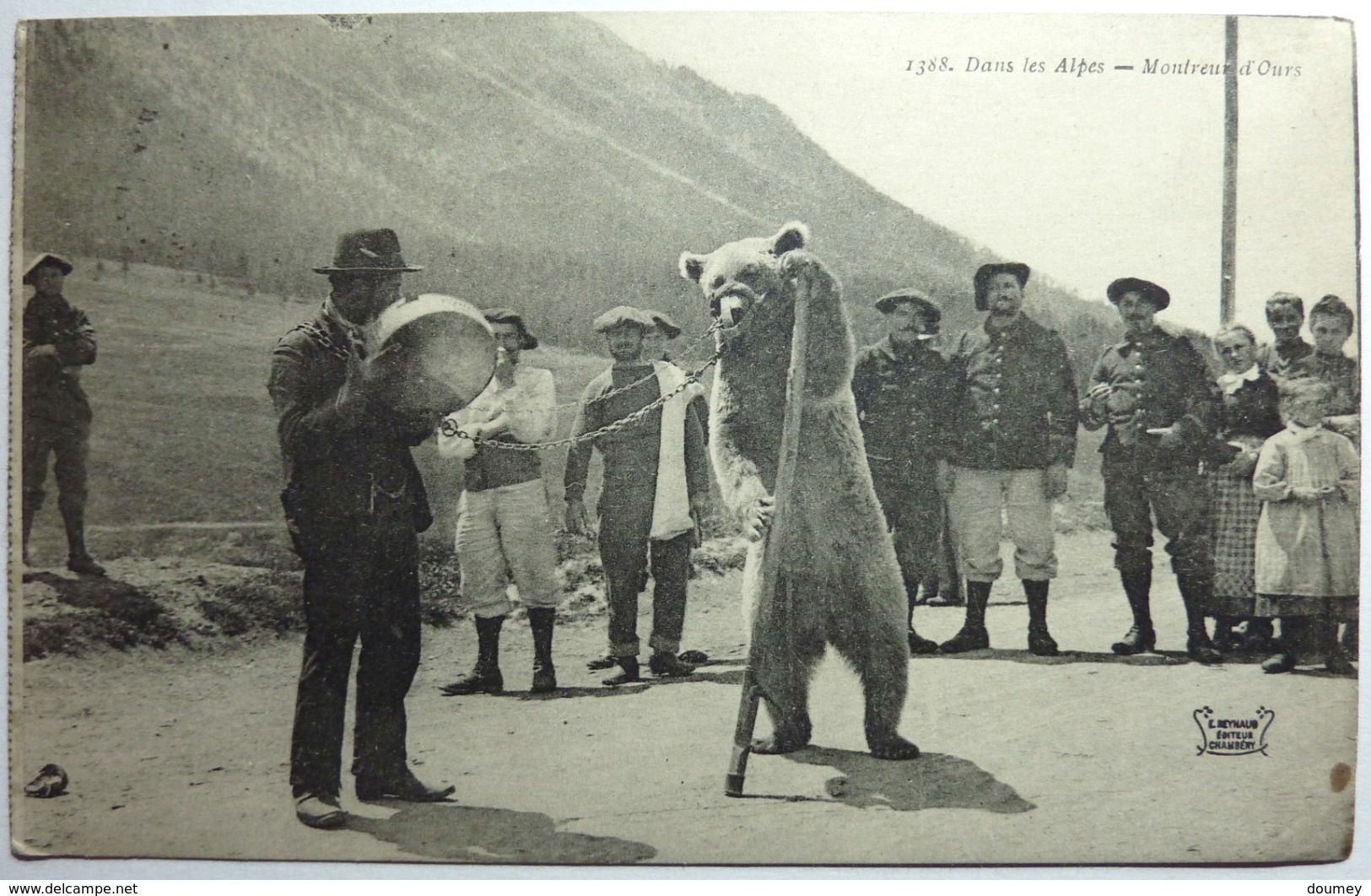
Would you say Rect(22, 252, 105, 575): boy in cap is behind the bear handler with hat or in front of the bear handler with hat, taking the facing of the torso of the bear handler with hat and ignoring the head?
behind

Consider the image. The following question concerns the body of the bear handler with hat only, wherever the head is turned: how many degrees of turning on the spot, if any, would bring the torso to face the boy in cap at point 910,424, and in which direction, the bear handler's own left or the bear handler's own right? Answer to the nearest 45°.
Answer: approximately 45° to the bear handler's own left

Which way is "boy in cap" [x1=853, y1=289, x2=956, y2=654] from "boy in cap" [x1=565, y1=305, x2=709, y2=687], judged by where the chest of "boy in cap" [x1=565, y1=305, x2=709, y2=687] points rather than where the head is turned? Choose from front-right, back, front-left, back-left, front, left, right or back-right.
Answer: left

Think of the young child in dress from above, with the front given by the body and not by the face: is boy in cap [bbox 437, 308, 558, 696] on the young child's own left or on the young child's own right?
on the young child's own right

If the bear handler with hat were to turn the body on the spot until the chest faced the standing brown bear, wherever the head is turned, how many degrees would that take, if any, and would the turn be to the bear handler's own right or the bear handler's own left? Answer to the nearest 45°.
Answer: approximately 45° to the bear handler's own left

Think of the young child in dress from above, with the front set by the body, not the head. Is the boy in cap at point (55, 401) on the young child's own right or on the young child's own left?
on the young child's own right

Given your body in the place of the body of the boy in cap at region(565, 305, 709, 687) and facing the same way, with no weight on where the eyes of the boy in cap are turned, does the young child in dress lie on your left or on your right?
on your left
